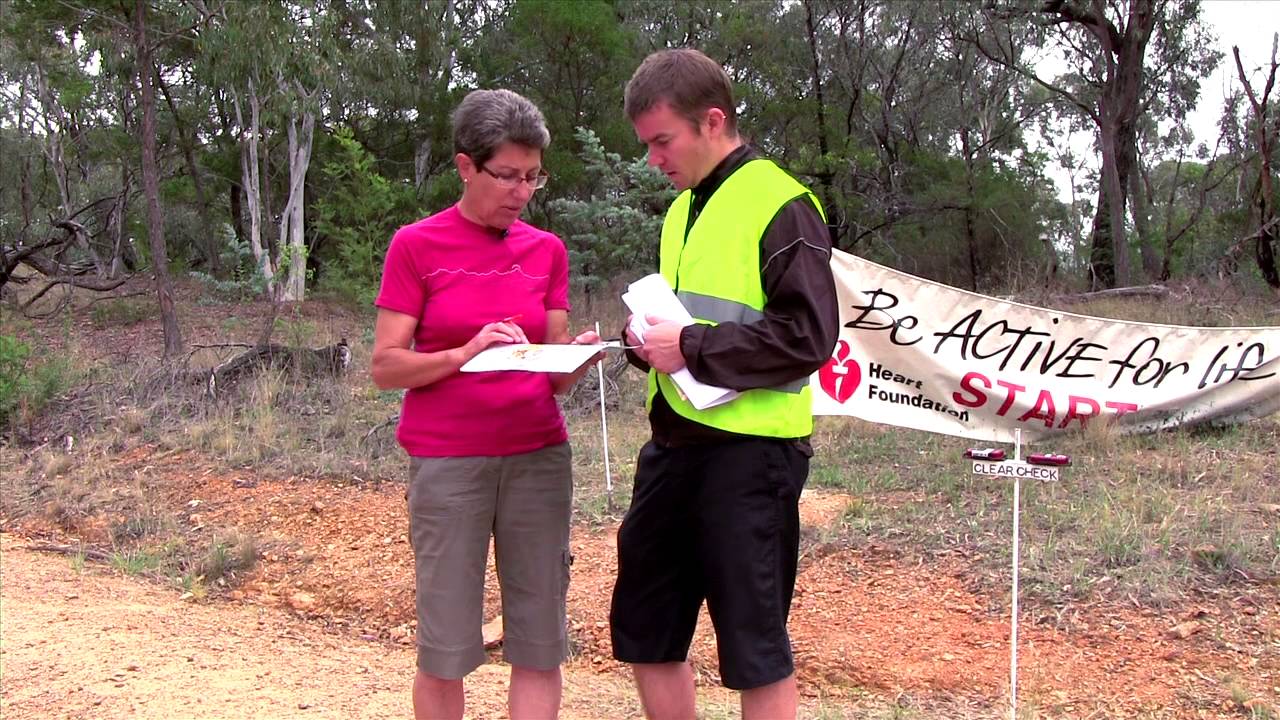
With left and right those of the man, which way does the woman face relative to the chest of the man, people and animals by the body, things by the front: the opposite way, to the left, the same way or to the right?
to the left

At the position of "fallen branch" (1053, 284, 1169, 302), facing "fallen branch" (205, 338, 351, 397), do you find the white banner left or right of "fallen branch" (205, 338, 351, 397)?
left

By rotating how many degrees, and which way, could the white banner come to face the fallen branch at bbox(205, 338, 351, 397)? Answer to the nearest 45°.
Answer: approximately 90° to its right

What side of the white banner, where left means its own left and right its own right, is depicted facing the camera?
front

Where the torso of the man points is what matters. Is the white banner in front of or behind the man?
behind

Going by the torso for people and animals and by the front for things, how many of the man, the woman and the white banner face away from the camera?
0

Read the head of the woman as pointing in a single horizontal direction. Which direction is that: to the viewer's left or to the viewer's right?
to the viewer's right

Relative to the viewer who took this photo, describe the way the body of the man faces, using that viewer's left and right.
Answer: facing the viewer and to the left of the viewer

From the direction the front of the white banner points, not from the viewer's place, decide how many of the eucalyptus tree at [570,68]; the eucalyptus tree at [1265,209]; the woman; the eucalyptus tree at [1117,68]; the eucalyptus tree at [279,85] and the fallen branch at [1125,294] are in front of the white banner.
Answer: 1

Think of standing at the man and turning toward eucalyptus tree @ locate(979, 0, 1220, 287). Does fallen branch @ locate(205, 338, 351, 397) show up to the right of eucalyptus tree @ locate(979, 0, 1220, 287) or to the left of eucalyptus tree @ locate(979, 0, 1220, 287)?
left

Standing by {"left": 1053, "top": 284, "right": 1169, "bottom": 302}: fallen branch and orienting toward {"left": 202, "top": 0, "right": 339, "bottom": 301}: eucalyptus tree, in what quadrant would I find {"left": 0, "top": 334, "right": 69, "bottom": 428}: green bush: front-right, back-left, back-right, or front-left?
front-left

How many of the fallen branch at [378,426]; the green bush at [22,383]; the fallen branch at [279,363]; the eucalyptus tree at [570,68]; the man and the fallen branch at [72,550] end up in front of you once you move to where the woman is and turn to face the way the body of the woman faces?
1

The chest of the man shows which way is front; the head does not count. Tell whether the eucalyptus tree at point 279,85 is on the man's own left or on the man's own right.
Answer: on the man's own right

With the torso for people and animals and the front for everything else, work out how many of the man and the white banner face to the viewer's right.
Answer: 0

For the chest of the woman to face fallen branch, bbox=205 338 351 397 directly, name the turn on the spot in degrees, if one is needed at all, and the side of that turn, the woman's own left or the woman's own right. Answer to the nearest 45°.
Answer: approximately 135° to the woman's own left

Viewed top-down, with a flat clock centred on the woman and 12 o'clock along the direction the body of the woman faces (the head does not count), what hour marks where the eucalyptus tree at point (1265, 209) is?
The eucalyptus tree is roughly at 9 o'clock from the woman.

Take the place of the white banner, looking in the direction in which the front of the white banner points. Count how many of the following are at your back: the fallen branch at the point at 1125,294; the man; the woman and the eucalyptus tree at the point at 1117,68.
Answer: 2

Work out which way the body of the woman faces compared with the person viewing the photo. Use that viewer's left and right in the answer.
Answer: facing the viewer and to the right of the viewer

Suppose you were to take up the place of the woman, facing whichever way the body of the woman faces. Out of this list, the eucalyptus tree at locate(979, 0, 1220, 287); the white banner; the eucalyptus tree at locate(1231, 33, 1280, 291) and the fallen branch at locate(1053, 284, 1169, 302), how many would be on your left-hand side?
4
